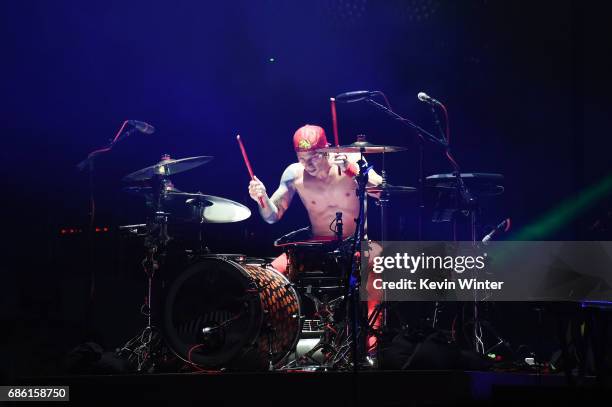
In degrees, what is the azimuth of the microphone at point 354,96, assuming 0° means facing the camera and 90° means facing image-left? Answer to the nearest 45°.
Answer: approximately 90°

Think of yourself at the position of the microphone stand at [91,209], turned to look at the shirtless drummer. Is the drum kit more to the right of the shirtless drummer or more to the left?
right

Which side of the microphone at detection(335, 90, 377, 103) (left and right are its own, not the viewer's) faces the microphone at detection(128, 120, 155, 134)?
front

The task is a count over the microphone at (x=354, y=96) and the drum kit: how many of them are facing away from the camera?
0

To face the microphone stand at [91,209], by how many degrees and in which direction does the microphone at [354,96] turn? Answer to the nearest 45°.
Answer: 0° — it already faces it
